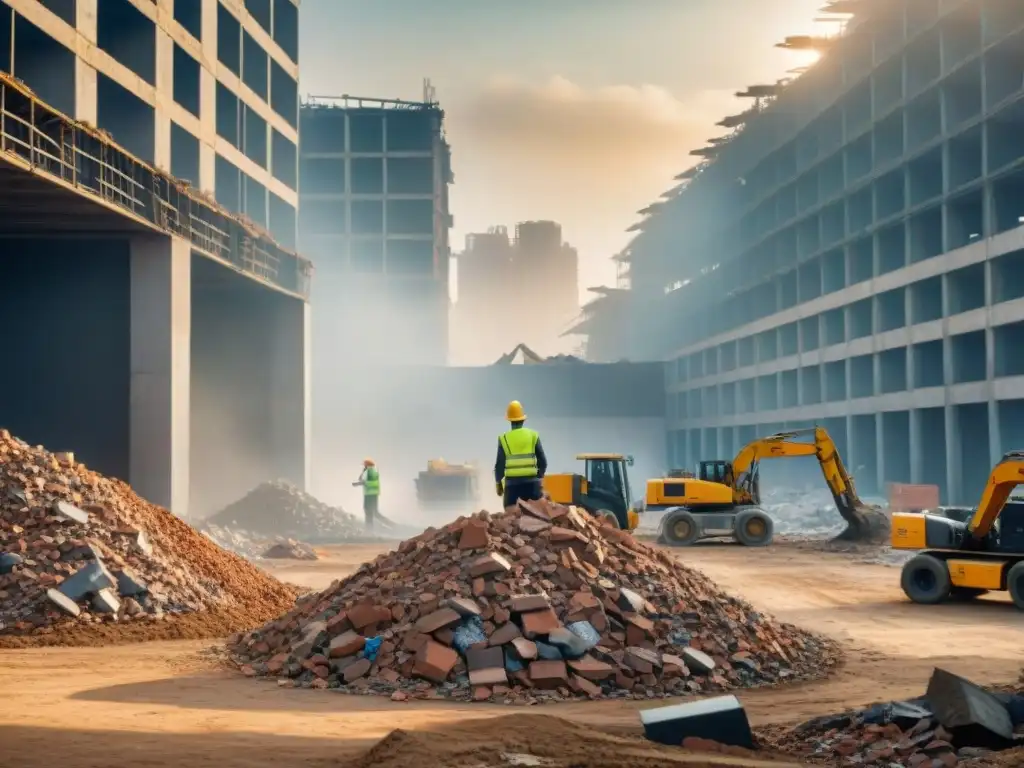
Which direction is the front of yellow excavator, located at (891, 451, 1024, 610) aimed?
to the viewer's right

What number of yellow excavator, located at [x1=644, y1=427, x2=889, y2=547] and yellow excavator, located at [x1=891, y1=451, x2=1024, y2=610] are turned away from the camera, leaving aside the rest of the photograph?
0

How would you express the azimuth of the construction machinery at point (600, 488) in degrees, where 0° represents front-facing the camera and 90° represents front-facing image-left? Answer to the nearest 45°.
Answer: approximately 270°

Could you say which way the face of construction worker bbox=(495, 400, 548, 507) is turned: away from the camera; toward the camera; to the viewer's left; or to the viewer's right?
away from the camera

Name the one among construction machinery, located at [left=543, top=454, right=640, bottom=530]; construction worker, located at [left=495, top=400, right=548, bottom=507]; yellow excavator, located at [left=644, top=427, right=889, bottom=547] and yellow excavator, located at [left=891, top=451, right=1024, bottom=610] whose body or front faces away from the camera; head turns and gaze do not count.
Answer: the construction worker

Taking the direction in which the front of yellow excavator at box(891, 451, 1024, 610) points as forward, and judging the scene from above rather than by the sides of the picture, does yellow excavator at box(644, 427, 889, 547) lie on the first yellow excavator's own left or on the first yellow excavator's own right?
on the first yellow excavator's own left

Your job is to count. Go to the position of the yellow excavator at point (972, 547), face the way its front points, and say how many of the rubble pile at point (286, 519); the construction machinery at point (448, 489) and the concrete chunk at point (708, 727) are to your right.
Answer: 1

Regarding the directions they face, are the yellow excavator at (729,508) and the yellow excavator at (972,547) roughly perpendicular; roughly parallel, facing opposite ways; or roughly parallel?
roughly parallel

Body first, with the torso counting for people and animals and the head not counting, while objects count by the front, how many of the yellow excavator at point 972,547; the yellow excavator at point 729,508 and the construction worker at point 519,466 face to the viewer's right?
2

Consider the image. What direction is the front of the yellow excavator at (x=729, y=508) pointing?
to the viewer's right

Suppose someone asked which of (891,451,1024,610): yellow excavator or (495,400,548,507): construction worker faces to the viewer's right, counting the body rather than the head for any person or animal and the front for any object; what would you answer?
the yellow excavator

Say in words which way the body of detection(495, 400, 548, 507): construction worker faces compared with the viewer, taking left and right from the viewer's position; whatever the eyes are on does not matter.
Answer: facing away from the viewer

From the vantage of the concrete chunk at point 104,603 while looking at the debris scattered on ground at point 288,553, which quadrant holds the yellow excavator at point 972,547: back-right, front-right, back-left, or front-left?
front-right

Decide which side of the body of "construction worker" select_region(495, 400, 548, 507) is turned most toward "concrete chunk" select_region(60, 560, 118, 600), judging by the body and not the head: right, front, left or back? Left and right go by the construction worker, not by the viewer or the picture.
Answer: left
